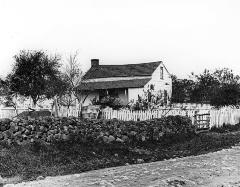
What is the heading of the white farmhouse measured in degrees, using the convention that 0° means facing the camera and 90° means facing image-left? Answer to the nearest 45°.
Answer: approximately 45°

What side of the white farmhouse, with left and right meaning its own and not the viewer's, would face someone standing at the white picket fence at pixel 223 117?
left

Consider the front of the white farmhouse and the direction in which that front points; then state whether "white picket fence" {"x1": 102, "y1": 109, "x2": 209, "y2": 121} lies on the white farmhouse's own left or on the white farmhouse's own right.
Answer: on the white farmhouse's own left

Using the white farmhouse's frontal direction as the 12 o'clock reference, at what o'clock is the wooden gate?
The wooden gate is roughly at 10 o'clock from the white farmhouse.
